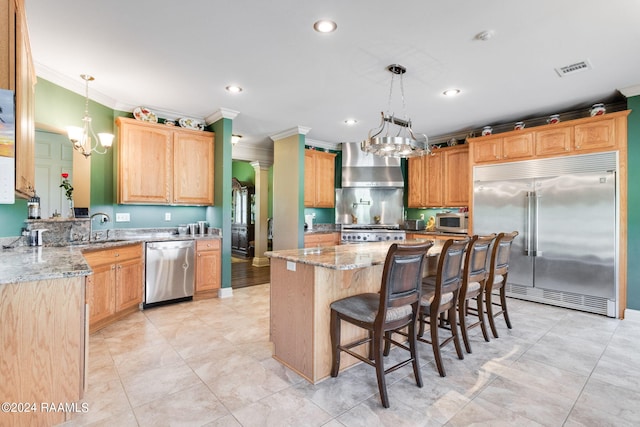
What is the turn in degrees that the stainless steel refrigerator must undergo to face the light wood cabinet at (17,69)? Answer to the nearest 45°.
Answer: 0° — it already faces it

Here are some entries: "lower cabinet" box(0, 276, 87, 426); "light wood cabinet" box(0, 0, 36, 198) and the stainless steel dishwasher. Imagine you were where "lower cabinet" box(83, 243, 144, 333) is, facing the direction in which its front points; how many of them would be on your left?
1

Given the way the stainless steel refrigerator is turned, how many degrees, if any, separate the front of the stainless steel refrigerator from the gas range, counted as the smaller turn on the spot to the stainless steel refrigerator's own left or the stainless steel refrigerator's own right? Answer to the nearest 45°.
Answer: approximately 45° to the stainless steel refrigerator's own right

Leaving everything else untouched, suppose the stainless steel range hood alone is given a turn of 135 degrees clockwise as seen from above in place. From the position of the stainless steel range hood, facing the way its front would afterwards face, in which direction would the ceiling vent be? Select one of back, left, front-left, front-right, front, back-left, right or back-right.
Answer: back

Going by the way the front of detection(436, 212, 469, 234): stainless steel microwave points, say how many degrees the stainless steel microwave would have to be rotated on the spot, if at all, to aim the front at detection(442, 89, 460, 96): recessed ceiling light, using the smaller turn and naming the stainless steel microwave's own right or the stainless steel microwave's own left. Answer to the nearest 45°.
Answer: approximately 45° to the stainless steel microwave's own left

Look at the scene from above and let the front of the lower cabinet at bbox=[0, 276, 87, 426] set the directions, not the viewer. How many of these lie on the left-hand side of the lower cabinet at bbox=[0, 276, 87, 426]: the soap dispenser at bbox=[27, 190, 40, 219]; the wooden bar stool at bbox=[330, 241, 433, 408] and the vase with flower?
2

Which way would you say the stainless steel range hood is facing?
toward the camera

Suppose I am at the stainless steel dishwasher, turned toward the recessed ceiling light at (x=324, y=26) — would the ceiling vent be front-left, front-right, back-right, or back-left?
front-left

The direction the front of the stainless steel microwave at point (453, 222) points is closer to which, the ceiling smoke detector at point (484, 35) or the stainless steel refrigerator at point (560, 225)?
the ceiling smoke detector

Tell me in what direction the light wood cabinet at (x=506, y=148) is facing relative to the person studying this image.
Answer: facing the viewer and to the left of the viewer

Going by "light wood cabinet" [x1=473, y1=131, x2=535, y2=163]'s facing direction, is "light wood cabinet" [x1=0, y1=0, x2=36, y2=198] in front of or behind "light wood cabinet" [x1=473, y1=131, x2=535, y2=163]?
in front

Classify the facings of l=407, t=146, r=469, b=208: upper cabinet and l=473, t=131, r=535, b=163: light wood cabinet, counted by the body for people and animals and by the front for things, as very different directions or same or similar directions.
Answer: same or similar directions

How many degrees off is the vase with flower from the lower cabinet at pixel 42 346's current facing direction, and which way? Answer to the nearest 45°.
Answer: approximately 90° to its left

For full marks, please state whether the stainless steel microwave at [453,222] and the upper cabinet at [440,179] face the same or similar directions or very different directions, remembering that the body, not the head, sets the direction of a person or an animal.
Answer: same or similar directions

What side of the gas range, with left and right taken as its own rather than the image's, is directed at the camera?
front

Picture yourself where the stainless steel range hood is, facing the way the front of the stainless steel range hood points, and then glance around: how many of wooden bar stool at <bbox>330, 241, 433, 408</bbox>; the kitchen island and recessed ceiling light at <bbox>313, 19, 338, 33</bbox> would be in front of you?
3

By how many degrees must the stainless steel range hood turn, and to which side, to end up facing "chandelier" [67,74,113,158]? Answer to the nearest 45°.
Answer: approximately 45° to its right

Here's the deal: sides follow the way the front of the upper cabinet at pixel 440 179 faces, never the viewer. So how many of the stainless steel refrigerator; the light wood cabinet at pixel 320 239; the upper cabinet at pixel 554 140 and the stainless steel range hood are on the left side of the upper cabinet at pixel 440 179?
2

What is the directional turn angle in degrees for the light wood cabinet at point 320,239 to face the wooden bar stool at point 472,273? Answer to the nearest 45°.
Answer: approximately 45° to its left
